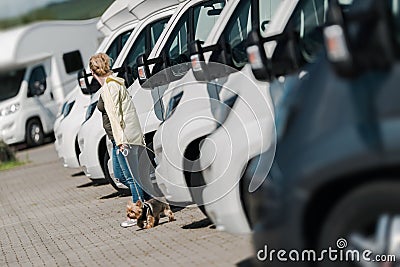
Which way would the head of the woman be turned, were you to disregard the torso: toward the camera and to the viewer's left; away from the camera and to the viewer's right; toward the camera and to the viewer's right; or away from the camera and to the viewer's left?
away from the camera and to the viewer's left

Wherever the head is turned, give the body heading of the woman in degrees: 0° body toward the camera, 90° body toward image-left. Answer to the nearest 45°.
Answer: approximately 90°
